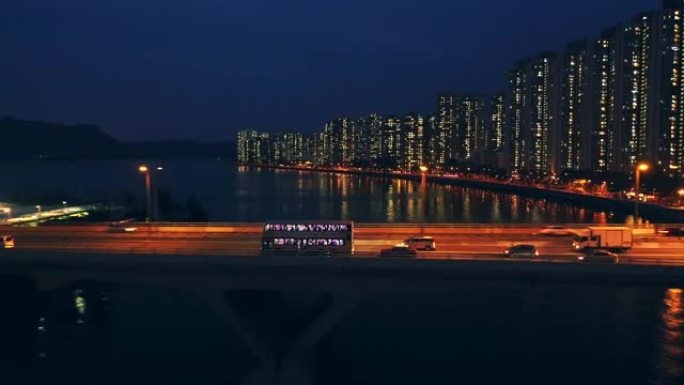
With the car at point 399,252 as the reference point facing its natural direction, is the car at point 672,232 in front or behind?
behind

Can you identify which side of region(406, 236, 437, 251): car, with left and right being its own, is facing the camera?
left

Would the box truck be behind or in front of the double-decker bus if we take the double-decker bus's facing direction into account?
behind

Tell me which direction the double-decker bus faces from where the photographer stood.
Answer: facing to the left of the viewer

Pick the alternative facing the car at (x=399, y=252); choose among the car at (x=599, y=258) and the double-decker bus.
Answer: the car at (x=599, y=258)

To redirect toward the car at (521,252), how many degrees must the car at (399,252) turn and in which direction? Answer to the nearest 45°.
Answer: approximately 180°

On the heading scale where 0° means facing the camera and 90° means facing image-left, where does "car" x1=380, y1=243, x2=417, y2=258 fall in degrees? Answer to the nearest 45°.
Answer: approximately 90°

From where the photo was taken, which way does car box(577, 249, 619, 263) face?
to the viewer's left

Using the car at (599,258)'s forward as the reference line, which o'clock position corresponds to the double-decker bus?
The double-decker bus is roughly at 12 o'clock from the car.

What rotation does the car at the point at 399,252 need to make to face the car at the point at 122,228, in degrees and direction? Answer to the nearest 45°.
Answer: approximately 45° to its right
